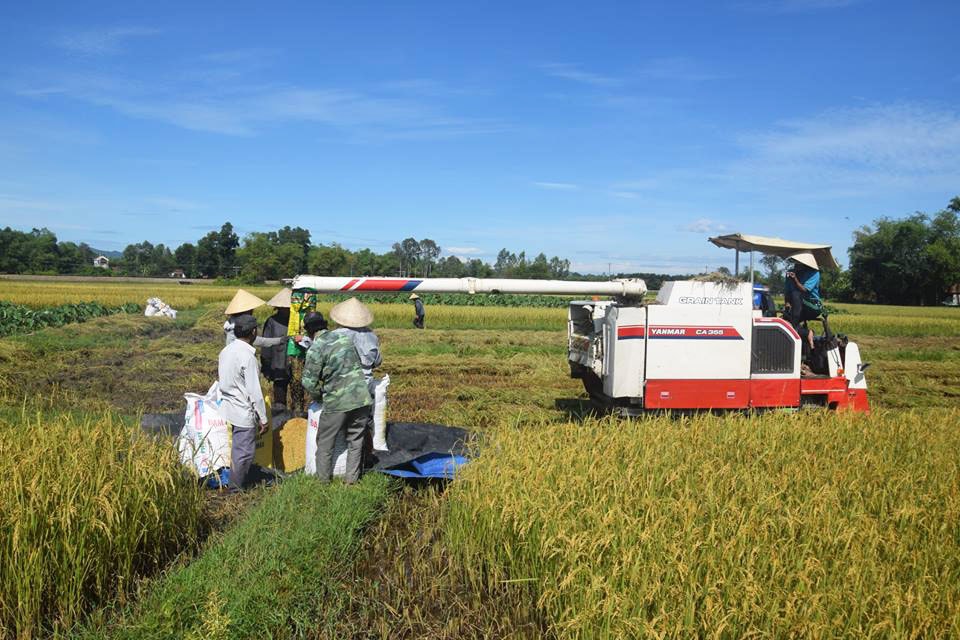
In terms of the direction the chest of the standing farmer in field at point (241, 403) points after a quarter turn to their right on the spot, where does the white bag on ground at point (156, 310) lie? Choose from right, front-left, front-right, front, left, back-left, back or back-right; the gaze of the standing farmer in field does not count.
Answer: back-left

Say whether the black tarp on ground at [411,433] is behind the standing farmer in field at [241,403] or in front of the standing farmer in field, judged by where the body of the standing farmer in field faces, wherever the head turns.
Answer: in front

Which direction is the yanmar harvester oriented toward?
to the viewer's right

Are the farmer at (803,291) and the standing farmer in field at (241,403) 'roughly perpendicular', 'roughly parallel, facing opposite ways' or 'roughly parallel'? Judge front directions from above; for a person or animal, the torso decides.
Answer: roughly perpendicular

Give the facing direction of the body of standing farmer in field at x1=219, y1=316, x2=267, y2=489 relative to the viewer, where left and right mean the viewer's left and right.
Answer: facing away from the viewer and to the right of the viewer

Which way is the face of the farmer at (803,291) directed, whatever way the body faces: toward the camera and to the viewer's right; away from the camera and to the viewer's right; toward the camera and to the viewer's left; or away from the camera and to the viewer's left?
toward the camera and to the viewer's left
